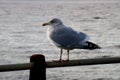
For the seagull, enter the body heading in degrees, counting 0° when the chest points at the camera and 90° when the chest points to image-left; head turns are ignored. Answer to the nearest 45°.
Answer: approximately 90°
